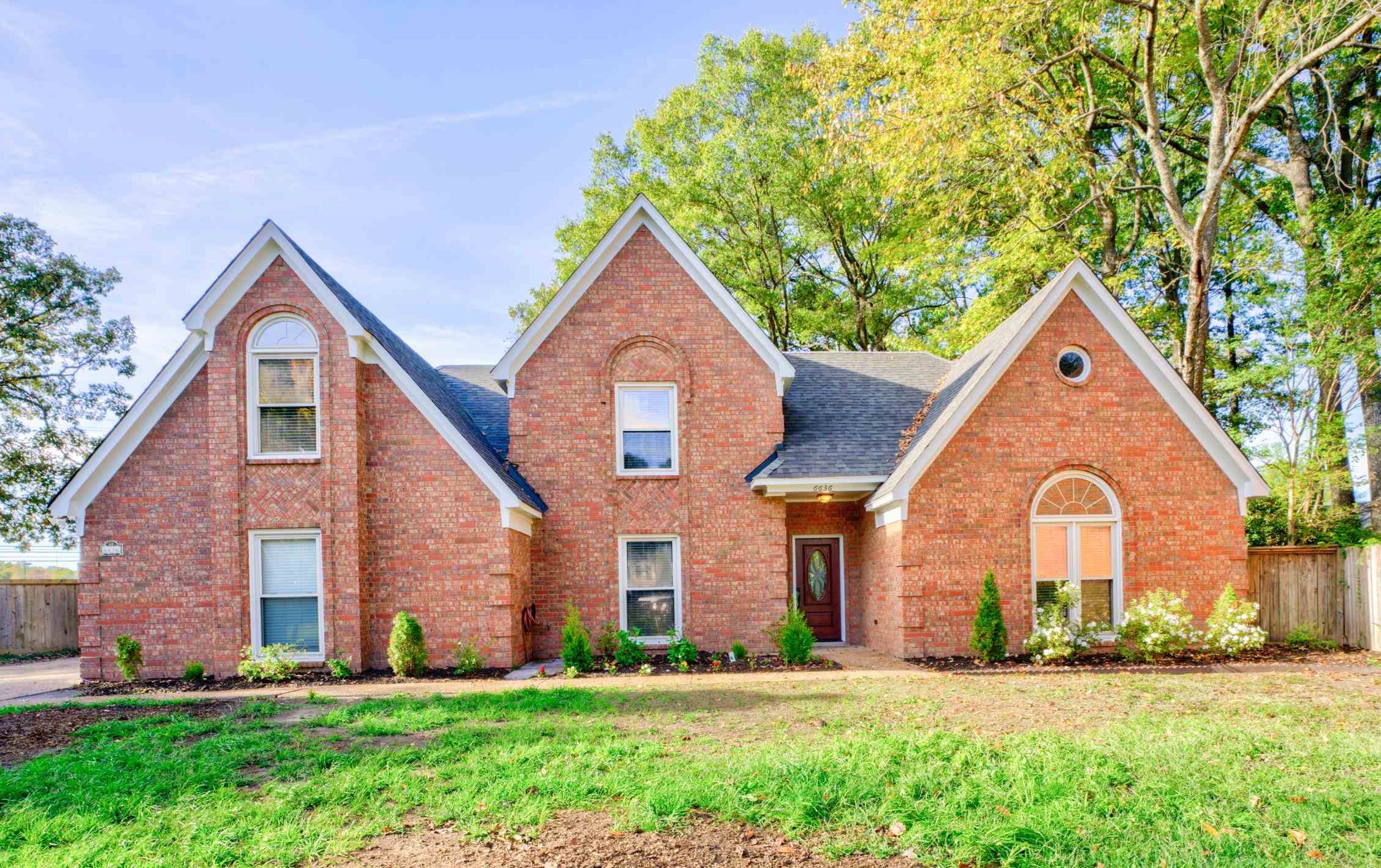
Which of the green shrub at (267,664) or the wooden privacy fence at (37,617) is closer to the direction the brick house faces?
the green shrub

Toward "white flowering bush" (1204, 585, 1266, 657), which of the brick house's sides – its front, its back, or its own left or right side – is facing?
left

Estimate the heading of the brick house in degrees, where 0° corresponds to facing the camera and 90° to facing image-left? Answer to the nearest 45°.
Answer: approximately 0°
